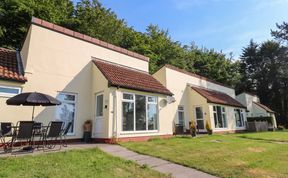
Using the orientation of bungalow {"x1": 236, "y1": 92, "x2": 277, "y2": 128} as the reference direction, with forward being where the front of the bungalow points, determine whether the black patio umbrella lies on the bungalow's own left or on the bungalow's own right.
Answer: on the bungalow's own right

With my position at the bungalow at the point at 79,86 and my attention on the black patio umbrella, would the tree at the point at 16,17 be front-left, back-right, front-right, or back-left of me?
back-right

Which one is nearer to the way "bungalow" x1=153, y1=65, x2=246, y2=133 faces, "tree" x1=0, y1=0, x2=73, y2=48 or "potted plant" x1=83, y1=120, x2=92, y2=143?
the potted plant

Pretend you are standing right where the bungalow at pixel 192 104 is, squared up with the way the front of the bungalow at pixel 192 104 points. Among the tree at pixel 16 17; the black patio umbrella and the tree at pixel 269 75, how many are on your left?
1

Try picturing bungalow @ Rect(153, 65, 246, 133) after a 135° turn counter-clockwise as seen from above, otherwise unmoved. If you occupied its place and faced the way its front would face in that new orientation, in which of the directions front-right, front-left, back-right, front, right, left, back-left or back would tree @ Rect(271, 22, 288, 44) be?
front-right
